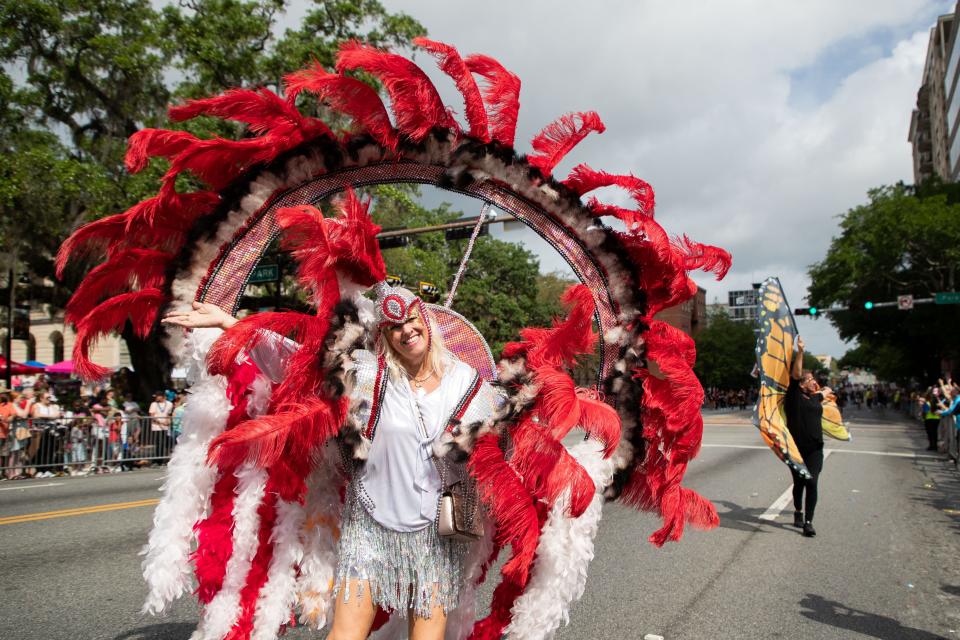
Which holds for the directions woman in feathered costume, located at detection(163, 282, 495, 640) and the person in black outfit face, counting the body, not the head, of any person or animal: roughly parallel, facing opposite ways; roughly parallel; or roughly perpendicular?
roughly parallel

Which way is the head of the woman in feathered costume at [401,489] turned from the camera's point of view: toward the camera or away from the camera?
toward the camera

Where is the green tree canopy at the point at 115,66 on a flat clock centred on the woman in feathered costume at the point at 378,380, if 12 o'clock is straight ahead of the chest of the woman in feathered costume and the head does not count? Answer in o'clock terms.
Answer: The green tree canopy is roughly at 5 o'clock from the woman in feathered costume.

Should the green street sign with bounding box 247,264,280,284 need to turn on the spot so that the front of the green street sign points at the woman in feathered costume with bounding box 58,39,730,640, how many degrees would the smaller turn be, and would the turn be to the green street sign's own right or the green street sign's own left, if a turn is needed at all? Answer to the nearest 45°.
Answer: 0° — it already faces them

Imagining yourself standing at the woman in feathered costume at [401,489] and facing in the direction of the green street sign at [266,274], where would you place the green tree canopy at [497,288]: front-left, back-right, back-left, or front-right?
front-right

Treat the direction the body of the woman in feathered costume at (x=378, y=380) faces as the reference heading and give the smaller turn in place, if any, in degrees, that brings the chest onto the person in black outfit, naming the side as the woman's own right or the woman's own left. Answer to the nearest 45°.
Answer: approximately 135° to the woman's own left

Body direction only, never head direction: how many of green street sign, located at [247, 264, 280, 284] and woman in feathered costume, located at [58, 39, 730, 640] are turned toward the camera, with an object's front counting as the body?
2

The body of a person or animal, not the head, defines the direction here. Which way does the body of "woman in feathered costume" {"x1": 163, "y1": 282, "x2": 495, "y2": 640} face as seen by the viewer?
toward the camera

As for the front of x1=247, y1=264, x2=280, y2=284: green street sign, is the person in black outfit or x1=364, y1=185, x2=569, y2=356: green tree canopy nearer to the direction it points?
the person in black outfit

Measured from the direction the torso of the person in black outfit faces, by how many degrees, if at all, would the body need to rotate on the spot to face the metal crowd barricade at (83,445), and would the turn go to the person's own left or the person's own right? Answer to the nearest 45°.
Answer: approximately 135° to the person's own right

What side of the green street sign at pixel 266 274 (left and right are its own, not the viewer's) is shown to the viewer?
front

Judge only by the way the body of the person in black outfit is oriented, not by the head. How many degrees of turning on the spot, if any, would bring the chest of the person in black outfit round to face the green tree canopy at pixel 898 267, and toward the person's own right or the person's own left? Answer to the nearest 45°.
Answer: approximately 135° to the person's own left

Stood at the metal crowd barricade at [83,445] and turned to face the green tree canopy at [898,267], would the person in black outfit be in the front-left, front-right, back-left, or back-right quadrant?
front-right
